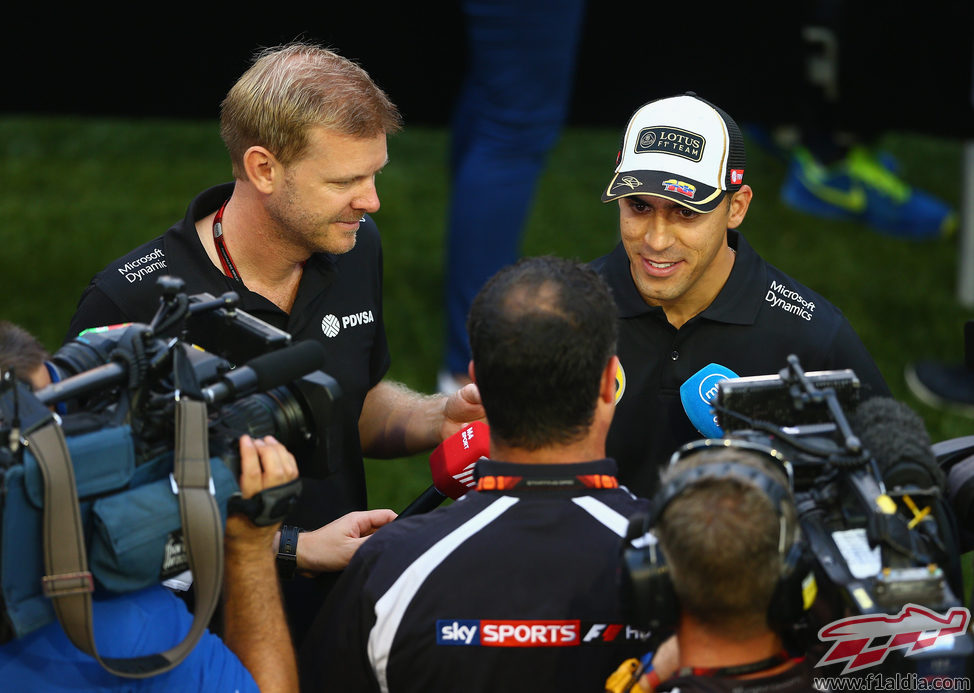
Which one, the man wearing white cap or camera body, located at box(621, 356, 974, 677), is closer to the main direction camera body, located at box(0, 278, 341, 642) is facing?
the man wearing white cap

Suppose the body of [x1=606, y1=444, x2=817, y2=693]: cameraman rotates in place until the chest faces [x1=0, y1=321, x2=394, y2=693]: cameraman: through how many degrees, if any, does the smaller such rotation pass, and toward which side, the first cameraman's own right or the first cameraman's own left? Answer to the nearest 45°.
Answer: approximately 90° to the first cameraman's own left

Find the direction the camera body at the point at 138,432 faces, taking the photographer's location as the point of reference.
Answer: facing away from the viewer and to the right of the viewer

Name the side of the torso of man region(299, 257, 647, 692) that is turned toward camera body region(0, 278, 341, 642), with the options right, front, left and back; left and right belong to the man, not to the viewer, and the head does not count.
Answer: left

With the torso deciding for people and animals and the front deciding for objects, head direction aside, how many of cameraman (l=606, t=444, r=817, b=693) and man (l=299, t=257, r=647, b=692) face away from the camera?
2

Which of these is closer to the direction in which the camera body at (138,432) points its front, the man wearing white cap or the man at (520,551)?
the man wearing white cap

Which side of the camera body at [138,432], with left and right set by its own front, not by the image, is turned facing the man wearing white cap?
front

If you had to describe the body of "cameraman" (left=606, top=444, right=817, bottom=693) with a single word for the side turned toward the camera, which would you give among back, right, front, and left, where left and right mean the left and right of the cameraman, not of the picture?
back

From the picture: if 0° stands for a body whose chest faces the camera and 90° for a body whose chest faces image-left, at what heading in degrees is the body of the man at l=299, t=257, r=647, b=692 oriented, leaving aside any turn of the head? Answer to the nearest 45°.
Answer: approximately 180°

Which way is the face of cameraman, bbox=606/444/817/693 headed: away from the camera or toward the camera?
away from the camera

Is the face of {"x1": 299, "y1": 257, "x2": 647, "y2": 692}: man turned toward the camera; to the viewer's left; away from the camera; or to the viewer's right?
away from the camera
